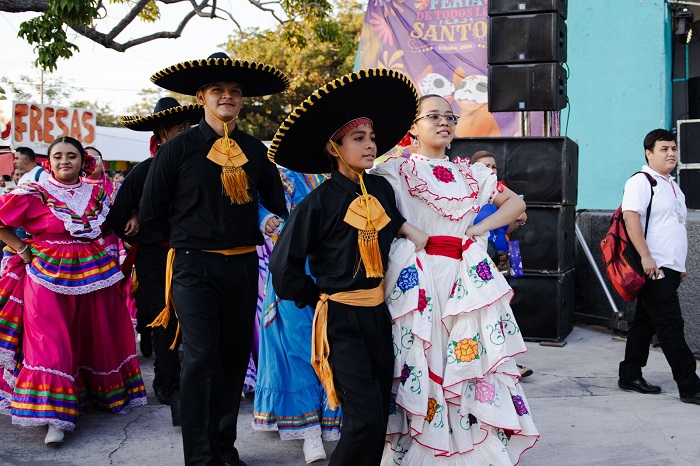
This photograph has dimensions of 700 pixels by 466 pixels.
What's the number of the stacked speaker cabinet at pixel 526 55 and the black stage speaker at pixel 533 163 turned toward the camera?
2

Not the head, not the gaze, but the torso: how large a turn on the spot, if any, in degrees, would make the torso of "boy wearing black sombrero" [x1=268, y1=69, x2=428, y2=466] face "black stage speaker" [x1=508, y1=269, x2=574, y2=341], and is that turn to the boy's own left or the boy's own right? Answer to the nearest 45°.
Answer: approximately 90° to the boy's own left

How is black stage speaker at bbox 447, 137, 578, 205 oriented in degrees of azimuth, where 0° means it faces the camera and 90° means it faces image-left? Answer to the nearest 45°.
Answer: approximately 0°

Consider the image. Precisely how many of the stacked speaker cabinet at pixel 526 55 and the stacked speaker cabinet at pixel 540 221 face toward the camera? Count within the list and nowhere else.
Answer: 2

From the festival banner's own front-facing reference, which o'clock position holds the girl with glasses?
The girl with glasses is roughly at 12 o'clock from the festival banner.

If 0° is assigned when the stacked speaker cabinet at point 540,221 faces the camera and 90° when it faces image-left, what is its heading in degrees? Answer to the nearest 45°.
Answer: approximately 0°
